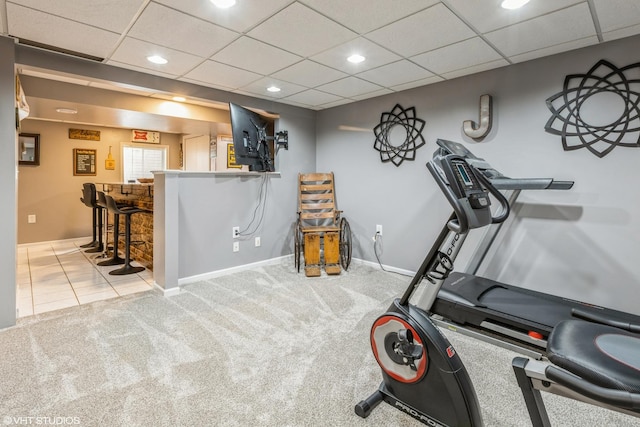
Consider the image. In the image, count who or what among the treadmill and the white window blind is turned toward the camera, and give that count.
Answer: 1

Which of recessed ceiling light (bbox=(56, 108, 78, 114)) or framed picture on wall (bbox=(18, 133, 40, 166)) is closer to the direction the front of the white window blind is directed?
the recessed ceiling light

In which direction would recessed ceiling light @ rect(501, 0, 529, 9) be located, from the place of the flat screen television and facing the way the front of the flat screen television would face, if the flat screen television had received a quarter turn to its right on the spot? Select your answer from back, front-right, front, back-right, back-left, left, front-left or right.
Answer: right

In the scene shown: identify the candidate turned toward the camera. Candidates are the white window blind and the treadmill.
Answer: the white window blind

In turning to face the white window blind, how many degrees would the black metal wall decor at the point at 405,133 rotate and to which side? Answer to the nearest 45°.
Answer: approximately 45° to its right

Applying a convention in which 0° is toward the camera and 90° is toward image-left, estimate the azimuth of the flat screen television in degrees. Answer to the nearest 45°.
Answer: approximately 135°

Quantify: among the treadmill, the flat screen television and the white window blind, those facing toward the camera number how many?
1

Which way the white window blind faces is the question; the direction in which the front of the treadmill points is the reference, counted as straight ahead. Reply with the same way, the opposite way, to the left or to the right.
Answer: the opposite way

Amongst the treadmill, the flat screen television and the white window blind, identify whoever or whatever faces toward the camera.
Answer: the white window blind

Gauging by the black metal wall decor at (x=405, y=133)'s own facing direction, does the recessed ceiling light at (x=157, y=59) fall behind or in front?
in front

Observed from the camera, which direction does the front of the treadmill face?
facing away from the viewer and to the left of the viewer

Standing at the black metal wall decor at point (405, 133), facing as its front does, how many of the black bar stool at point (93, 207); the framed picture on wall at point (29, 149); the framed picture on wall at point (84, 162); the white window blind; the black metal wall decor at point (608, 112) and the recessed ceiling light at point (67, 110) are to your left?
1

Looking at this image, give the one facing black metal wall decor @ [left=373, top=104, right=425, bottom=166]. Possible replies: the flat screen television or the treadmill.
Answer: the treadmill

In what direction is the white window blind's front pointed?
toward the camera
